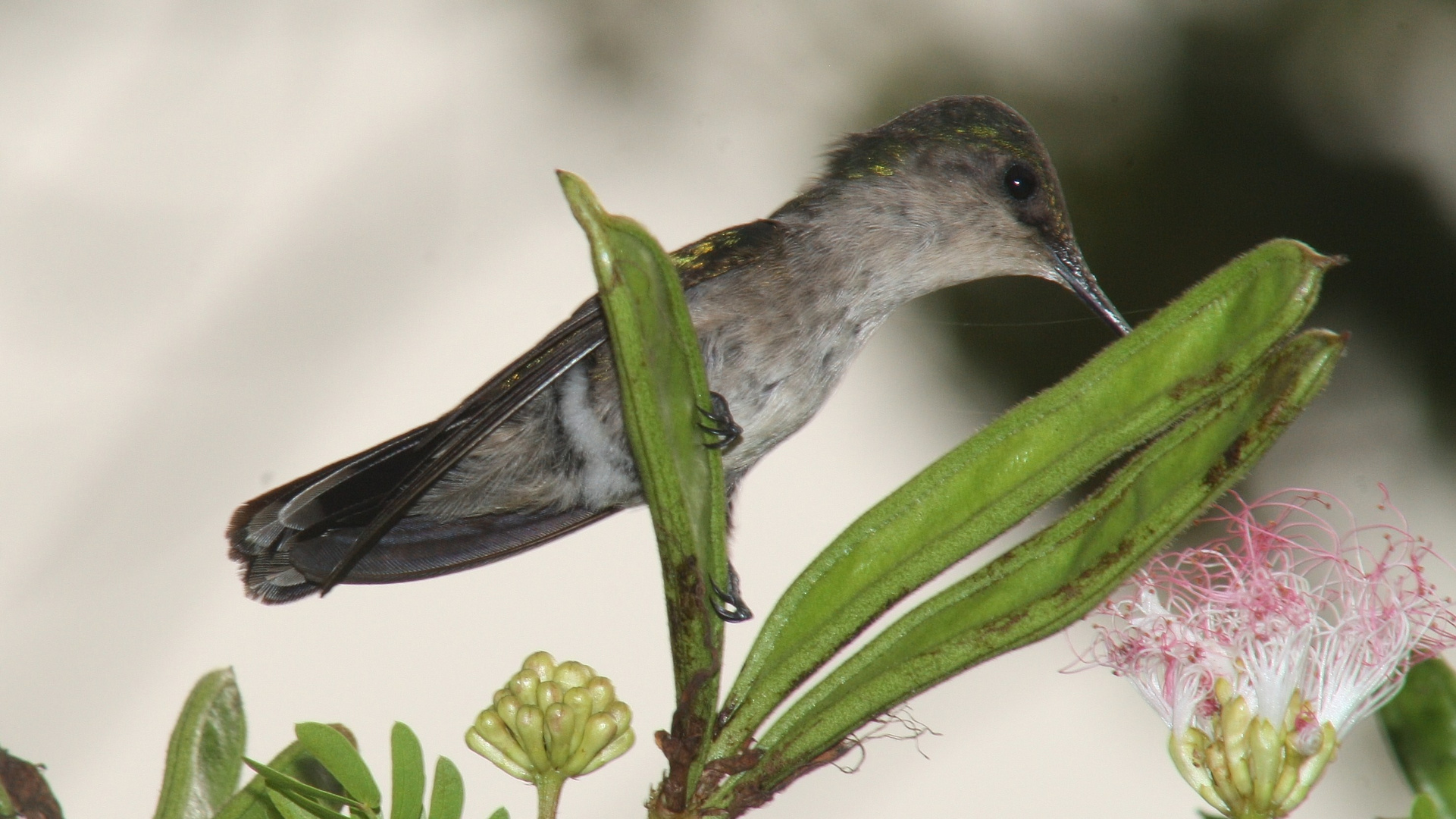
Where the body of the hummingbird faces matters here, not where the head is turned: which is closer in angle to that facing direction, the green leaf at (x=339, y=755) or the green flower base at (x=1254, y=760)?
the green flower base

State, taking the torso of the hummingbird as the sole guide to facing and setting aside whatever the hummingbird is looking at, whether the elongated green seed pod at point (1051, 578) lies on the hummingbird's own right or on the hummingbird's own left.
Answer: on the hummingbird's own right

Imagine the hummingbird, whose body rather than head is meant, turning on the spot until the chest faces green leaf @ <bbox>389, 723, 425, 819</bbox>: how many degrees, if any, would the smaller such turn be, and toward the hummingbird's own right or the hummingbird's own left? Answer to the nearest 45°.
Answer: approximately 180°

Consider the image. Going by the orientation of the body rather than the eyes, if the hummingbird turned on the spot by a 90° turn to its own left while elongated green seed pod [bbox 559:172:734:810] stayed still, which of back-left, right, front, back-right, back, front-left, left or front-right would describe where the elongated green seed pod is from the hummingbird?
back

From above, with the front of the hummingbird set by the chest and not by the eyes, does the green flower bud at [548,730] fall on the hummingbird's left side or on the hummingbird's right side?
on the hummingbird's right side

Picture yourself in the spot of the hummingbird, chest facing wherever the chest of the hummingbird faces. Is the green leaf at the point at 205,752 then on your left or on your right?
on your right

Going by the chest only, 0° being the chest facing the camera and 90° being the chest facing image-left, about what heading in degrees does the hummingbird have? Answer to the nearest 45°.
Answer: approximately 270°

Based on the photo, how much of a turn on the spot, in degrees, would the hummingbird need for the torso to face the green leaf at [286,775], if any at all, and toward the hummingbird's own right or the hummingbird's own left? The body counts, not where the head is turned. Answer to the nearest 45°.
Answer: approximately 135° to the hummingbird's own right

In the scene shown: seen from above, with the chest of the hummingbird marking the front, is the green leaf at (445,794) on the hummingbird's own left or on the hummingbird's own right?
on the hummingbird's own right
